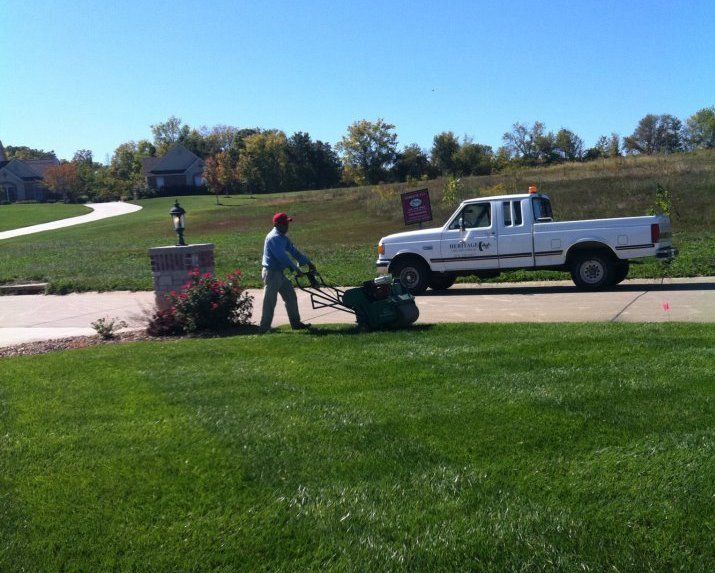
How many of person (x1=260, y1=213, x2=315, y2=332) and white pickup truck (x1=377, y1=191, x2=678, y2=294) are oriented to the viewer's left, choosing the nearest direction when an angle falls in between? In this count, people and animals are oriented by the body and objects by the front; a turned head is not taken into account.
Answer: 1

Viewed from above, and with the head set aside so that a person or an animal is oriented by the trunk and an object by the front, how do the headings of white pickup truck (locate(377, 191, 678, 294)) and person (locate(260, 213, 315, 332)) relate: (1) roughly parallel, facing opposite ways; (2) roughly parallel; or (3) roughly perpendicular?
roughly parallel, facing opposite ways

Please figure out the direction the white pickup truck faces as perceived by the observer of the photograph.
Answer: facing to the left of the viewer

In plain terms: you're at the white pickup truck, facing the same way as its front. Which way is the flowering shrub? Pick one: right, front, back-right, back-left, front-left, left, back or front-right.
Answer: front-left

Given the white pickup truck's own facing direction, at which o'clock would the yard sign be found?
The yard sign is roughly at 2 o'clock from the white pickup truck.

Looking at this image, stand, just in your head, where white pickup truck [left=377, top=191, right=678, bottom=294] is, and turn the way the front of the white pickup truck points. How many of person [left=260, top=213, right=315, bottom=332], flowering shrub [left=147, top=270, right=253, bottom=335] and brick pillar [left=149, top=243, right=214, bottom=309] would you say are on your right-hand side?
0

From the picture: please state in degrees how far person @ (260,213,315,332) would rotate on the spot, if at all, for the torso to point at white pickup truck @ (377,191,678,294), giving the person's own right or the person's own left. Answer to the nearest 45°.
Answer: approximately 45° to the person's own left

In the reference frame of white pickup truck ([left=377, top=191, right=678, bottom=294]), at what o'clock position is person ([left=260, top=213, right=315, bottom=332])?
The person is roughly at 10 o'clock from the white pickup truck.

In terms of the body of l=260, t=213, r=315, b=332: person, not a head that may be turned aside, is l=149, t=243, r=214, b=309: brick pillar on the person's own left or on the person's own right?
on the person's own left

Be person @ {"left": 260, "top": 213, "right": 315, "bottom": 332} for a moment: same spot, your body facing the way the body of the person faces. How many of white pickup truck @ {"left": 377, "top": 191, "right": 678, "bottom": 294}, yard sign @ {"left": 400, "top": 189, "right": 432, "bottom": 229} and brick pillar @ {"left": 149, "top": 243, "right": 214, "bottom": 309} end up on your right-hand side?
0

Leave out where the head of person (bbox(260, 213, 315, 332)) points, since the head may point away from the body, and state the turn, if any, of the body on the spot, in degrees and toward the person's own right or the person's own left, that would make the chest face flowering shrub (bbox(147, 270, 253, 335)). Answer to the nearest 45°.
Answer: approximately 135° to the person's own left

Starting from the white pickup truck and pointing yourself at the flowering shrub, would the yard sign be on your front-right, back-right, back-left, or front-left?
back-right

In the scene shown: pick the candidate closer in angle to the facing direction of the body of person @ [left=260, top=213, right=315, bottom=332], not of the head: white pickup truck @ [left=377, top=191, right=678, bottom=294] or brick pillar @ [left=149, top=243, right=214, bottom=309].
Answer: the white pickup truck

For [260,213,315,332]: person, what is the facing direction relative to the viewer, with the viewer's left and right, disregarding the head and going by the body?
facing to the right of the viewer

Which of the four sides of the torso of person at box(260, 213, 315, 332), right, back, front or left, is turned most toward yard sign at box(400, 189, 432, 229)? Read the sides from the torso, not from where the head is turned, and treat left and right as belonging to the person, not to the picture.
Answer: left
